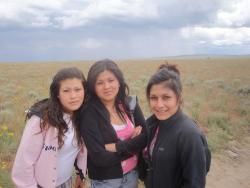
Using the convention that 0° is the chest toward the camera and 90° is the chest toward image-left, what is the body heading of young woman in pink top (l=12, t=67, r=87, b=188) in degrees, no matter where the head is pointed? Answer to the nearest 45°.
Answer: approximately 315°

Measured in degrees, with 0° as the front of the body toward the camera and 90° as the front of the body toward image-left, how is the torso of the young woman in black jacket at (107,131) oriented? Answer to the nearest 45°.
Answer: approximately 315°

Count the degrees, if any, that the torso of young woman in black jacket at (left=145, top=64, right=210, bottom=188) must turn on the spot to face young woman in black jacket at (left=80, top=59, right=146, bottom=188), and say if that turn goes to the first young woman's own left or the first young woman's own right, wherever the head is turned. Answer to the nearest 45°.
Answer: approximately 90° to the first young woman's own right

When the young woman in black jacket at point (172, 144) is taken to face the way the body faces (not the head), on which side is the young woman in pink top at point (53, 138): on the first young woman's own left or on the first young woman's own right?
on the first young woman's own right

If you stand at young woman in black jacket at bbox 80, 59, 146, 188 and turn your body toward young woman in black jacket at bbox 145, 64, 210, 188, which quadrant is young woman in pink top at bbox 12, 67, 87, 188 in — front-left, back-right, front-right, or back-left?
back-right
